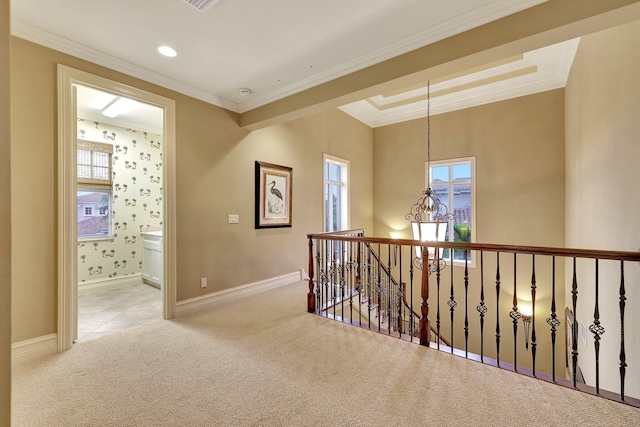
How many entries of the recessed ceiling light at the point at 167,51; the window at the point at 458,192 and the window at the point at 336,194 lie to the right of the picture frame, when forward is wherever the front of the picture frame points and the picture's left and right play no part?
1

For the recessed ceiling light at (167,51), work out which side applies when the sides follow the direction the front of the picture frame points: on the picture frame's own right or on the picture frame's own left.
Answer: on the picture frame's own right

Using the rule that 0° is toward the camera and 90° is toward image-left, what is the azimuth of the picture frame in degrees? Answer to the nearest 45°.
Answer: approximately 315°

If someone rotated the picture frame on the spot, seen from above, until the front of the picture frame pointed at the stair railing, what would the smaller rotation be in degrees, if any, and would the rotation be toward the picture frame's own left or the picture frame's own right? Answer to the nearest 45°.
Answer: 0° — it already faces it

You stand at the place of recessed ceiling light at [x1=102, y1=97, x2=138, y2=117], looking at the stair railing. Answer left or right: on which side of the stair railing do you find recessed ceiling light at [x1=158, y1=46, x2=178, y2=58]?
right

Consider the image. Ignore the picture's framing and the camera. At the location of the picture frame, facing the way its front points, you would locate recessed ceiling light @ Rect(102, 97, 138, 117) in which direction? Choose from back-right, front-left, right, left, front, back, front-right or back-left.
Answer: back-right

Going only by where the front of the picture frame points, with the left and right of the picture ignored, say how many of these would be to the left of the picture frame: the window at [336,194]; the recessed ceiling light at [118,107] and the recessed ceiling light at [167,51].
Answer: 1

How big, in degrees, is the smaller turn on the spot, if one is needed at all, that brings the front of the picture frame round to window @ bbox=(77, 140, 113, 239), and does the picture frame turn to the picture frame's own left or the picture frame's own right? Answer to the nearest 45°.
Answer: approximately 135° to the picture frame's own right

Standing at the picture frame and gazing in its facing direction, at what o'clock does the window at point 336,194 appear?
The window is roughly at 9 o'clock from the picture frame.
